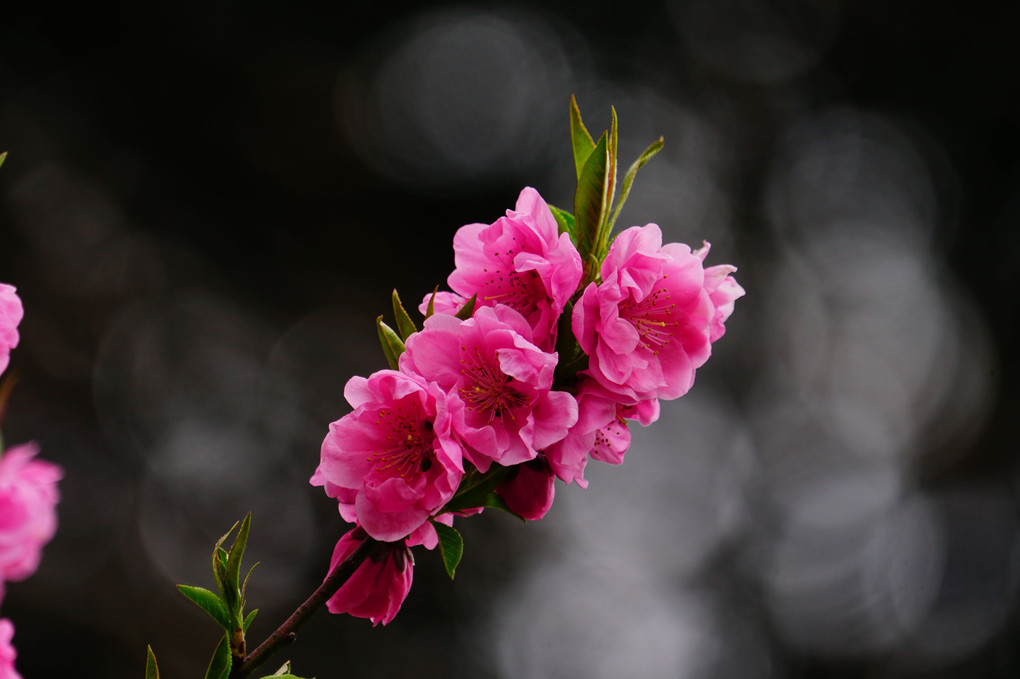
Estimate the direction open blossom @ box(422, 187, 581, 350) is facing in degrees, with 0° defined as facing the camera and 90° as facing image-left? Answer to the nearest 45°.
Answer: approximately 45°

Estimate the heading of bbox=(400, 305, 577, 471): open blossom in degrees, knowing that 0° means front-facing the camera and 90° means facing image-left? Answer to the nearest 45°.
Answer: approximately 0°
